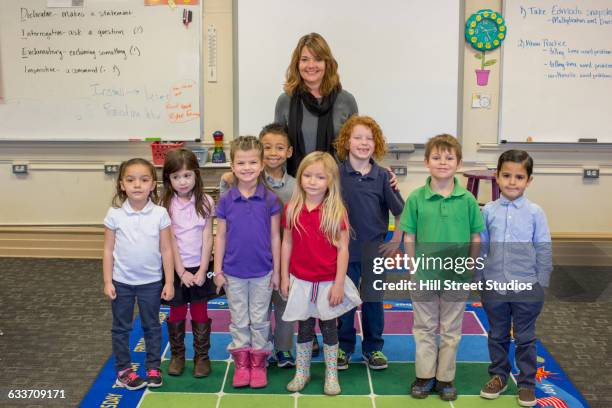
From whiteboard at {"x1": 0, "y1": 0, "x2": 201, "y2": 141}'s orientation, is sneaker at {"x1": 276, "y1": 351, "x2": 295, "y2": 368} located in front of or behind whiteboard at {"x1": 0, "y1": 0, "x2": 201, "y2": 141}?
in front

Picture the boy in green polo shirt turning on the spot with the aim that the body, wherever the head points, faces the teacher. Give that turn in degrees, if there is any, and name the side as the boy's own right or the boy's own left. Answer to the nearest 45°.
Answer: approximately 135° to the boy's own right

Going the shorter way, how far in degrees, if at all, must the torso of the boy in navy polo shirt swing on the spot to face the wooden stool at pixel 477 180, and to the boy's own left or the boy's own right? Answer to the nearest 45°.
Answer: approximately 135° to the boy's own left

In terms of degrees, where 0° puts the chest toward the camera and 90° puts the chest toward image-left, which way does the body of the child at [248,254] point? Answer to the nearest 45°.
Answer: approximately 0°

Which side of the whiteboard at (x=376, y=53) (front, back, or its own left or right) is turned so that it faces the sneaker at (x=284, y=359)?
front

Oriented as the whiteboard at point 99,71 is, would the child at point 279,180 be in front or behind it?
in front

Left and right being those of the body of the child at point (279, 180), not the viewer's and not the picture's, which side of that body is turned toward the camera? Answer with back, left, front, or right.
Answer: front

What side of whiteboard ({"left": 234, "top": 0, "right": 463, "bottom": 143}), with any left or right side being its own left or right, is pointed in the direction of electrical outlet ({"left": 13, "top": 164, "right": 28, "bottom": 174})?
right

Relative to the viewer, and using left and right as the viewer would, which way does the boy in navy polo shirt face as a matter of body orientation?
facing the viewer
